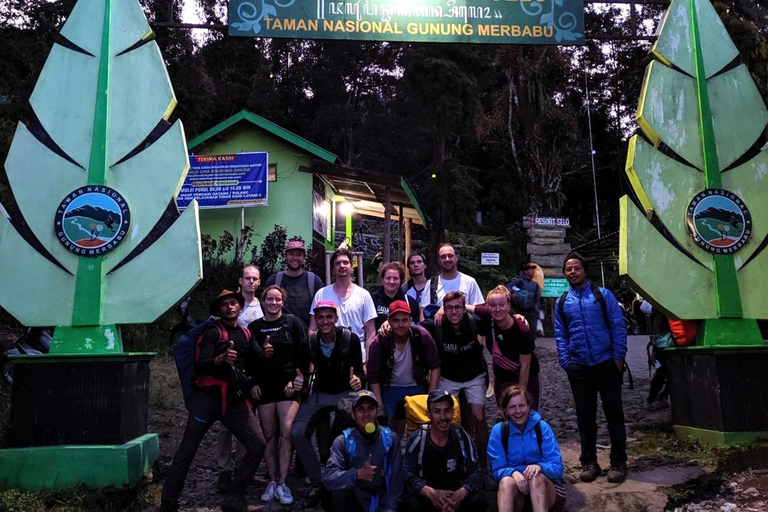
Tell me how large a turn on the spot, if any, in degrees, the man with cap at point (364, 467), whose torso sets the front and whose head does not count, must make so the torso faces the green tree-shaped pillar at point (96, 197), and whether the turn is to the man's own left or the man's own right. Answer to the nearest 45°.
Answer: approximately 135° to the man's own right

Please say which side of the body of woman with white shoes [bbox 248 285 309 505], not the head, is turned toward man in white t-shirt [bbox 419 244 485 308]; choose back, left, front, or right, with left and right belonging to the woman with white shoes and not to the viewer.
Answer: left

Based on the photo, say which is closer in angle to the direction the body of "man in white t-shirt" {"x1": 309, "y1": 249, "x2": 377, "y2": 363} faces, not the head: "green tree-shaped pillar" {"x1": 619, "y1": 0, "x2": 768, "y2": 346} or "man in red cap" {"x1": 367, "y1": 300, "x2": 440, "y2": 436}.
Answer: the man in red cap

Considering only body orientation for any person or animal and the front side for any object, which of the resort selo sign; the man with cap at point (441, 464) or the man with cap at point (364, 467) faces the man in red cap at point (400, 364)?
the resort selo sign

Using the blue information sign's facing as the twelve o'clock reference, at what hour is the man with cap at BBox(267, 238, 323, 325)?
The man with cap is roughly at 12 o'clock from the blue information sign.

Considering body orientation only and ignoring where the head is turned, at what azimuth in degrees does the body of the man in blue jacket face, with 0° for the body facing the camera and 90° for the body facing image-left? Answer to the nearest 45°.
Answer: approximately 0°

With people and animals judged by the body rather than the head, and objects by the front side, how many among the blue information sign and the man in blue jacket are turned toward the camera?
2

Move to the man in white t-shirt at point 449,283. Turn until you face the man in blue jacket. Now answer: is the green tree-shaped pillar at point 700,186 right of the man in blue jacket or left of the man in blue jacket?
left
